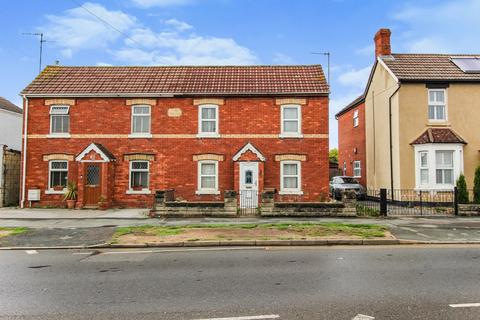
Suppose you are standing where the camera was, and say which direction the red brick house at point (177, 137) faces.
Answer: facing the viewer

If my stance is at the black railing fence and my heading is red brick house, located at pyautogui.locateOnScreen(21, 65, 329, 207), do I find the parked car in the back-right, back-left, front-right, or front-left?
front-right

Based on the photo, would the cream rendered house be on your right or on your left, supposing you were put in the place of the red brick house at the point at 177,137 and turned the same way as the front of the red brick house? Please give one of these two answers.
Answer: on your left

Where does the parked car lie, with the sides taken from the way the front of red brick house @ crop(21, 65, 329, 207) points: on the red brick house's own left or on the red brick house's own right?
on the red brick house's own left

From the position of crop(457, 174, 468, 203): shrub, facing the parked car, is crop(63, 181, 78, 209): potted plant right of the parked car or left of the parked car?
left

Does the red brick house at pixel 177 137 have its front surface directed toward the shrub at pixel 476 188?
no

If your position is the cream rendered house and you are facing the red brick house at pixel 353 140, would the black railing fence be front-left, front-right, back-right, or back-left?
back-left

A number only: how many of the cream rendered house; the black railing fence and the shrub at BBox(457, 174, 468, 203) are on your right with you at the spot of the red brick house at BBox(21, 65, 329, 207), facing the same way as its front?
0

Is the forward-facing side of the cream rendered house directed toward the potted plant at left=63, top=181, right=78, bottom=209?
no

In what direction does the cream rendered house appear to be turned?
toward the camera

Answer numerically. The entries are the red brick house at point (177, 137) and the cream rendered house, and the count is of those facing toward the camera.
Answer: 2

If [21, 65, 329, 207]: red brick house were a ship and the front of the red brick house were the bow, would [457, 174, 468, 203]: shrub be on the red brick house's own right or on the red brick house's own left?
on the red brick house's own left
